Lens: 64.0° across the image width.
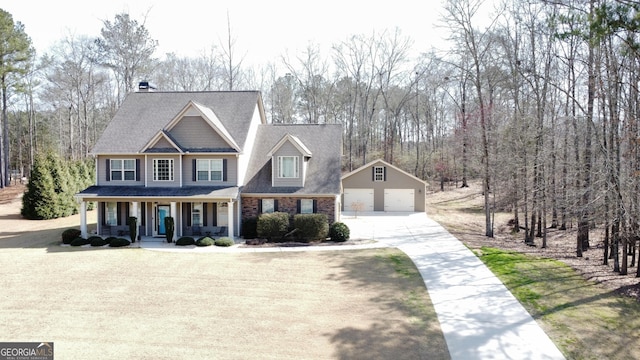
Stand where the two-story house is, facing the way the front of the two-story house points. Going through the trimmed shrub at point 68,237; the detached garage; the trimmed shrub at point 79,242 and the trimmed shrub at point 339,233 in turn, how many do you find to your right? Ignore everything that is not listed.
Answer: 2

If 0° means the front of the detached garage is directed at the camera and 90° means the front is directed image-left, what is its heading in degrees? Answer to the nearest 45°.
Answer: approximately 0°

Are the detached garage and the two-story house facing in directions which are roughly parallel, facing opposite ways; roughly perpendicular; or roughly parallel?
roughly parallel

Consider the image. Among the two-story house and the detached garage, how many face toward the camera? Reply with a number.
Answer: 2

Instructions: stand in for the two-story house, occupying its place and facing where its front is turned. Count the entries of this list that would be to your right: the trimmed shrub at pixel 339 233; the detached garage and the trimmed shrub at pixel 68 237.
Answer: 1

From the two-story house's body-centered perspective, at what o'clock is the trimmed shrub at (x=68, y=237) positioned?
The trimmed shrub is roughly at 3 o'clock from the two-story house.

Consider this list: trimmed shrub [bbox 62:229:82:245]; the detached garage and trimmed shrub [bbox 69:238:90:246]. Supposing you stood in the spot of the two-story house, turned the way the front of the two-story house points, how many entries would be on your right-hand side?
2

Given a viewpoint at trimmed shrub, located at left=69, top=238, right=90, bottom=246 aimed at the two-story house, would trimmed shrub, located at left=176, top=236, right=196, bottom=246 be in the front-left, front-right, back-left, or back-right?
front-right

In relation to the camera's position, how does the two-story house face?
facing the viewer

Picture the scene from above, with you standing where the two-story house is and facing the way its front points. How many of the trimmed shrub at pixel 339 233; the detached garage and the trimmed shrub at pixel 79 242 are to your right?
1

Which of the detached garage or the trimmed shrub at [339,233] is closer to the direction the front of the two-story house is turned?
the trimmed shrub

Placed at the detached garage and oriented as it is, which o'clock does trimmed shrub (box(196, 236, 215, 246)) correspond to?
The trimmed shrub is roughly at 1 o'clock from the detached garage.

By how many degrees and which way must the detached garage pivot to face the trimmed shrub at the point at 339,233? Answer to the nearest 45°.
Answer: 0° — it already faces it
